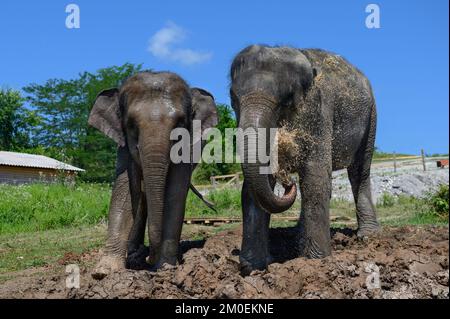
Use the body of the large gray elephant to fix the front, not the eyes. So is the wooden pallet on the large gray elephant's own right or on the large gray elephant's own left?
on the large gray elephant's own right

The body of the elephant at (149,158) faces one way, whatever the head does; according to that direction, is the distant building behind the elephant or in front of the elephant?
behind

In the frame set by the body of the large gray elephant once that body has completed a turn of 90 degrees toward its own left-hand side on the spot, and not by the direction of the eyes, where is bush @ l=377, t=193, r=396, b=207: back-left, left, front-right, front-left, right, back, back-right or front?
back-left

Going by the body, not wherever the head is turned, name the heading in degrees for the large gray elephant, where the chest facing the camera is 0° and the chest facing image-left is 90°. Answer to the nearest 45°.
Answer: approximately 45°

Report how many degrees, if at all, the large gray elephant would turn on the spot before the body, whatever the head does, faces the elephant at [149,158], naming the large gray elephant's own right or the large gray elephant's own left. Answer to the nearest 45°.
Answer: approximately 45° to the large gray elephant's own right

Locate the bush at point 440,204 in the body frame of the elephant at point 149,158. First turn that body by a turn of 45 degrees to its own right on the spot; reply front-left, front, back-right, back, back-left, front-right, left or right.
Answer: back

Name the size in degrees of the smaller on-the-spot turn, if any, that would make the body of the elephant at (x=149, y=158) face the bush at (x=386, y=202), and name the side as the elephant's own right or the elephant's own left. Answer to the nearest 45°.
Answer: approximately 135° to the elephant's own left

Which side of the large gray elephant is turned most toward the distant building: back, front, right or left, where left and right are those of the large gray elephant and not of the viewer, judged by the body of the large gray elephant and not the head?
right

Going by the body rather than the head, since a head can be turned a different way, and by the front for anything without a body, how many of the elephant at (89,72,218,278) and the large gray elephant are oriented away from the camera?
0
